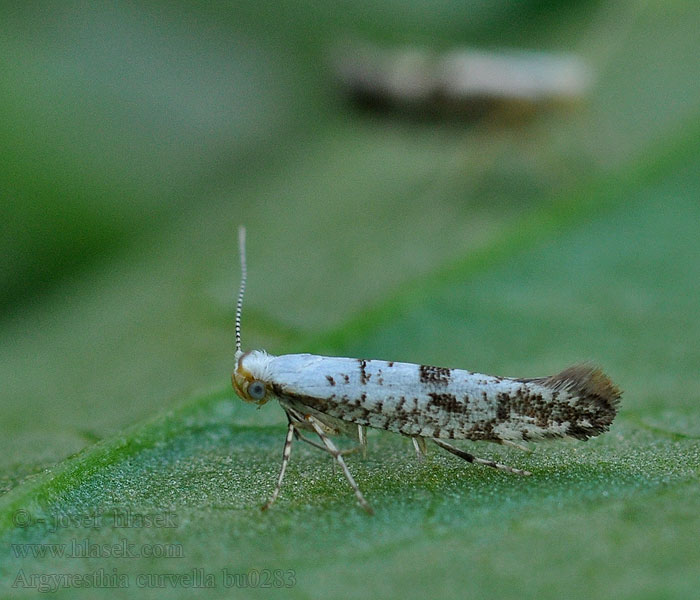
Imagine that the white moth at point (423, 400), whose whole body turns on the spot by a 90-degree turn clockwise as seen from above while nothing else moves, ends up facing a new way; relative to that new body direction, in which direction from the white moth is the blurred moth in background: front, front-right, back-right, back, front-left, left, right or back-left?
front

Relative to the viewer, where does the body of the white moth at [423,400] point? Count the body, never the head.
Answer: to the viewer's left
